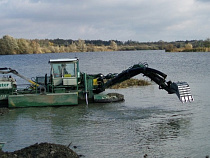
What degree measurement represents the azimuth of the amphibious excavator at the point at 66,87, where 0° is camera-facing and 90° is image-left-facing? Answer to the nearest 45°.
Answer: approximately 270°
